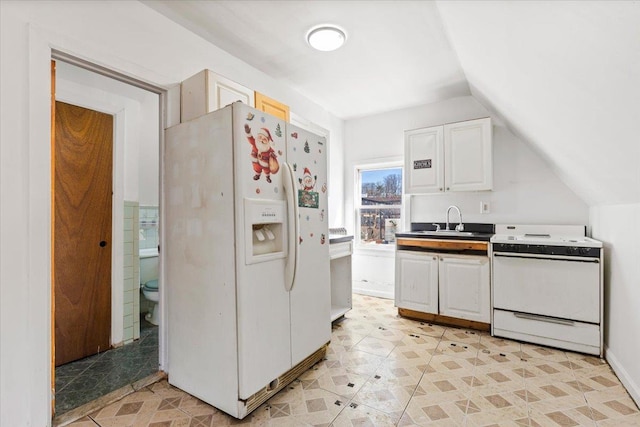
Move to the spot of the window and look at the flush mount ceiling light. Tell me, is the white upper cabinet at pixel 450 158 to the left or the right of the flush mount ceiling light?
left

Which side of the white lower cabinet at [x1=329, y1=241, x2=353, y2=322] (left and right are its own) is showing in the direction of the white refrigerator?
right

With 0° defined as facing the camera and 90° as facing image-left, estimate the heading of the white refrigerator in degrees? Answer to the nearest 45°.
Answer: approximately 315°

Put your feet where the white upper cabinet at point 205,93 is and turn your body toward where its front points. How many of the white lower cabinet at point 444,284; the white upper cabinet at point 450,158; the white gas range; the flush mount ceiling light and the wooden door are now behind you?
1

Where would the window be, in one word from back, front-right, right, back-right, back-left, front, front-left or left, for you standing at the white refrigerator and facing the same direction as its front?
left

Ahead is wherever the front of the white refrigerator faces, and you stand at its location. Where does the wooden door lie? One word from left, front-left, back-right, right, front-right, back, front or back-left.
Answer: back

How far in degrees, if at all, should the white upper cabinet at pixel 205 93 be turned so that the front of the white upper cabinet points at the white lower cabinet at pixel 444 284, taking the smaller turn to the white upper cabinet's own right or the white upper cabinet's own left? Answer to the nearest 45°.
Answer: approximately 45° to the white upper cabinet's own left

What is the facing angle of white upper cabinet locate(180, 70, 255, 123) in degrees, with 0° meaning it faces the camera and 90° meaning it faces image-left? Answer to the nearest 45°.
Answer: approximately 315°

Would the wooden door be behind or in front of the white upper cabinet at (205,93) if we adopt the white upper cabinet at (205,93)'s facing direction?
behind

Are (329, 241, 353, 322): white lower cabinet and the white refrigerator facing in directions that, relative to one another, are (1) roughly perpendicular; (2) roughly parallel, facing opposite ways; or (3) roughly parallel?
roughly parallel

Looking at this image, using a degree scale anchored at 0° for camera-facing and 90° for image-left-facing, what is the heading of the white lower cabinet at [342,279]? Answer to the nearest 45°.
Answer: approximately 315°

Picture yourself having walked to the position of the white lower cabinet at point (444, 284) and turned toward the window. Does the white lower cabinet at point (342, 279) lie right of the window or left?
left
